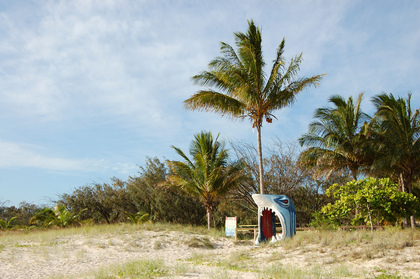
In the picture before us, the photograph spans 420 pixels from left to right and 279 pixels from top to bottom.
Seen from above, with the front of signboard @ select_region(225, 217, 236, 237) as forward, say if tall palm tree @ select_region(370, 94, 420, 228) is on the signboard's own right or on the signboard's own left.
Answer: on the signboard's own left

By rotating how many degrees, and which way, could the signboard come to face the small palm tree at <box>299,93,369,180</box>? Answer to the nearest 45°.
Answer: approximately 90° to its left

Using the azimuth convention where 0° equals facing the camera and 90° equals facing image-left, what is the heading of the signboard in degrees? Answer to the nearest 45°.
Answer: approximately 0°

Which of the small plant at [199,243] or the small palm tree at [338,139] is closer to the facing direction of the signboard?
the small plant

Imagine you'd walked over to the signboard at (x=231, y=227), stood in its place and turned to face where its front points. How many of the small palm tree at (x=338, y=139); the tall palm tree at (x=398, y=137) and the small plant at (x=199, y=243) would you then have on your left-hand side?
2

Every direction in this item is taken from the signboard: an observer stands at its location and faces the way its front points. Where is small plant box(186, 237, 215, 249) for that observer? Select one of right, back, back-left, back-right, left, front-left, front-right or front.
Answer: front-right
